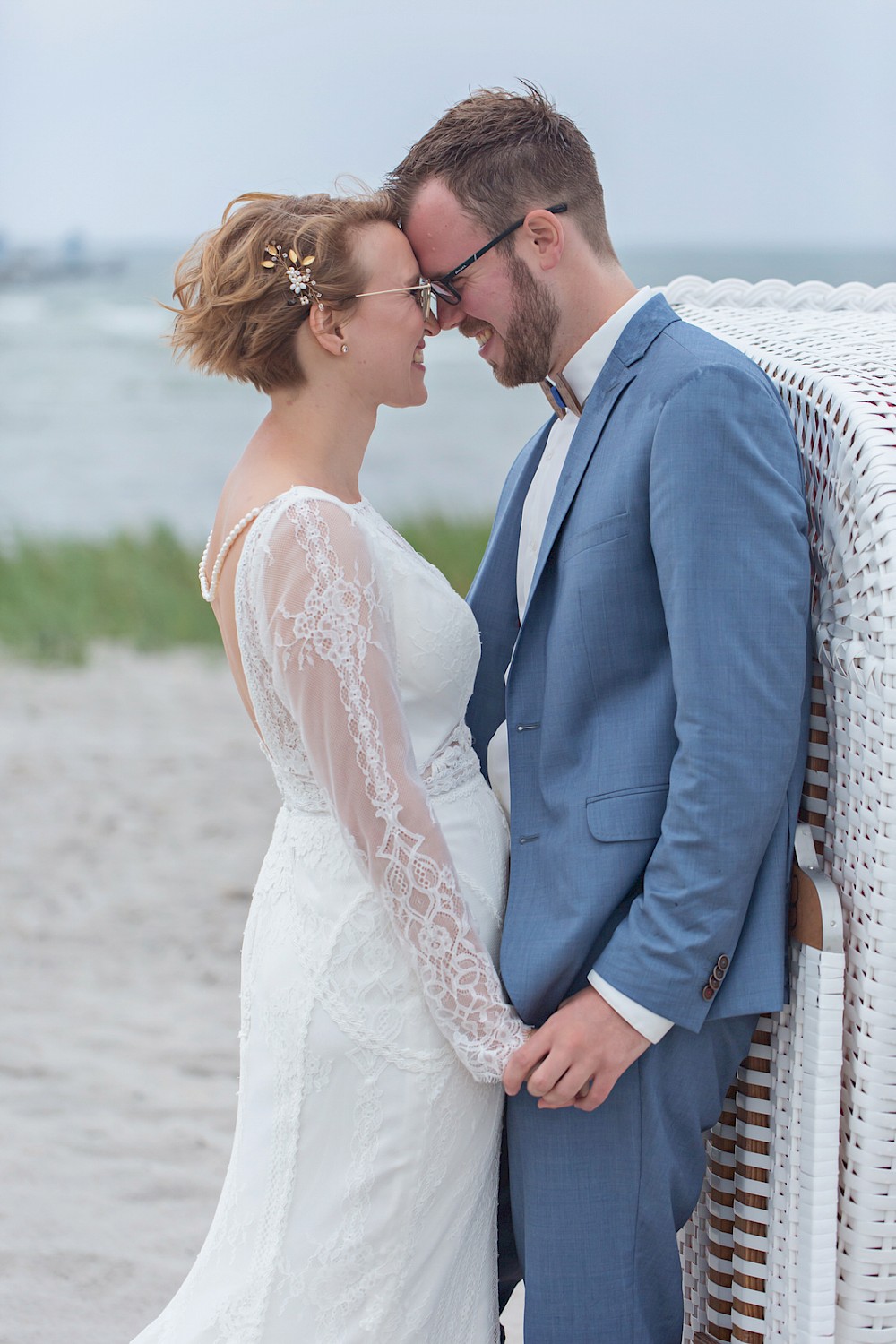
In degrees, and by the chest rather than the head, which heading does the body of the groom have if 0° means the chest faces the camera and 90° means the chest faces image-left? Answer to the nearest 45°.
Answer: approximately 90°

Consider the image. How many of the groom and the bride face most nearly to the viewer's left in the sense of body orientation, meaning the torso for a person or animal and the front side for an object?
1

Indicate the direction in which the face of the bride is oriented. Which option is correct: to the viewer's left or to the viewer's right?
to the viewer's right

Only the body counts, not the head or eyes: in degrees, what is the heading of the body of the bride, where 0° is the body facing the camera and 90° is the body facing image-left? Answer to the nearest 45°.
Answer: approximately 270°

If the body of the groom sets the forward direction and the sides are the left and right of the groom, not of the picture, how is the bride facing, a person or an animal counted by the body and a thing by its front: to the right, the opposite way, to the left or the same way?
the opposite way

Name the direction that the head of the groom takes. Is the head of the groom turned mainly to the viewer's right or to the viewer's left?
to the viewer's left
